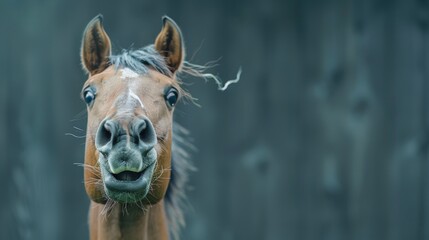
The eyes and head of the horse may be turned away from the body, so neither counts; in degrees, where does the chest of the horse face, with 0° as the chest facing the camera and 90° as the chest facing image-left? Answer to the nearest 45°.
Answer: approximately 0°
